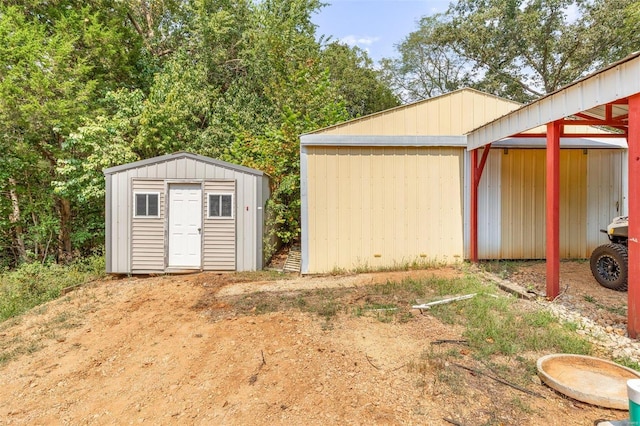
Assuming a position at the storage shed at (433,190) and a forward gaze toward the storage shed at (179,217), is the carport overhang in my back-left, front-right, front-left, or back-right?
back-left

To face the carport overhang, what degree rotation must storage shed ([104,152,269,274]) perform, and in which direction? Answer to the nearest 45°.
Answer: approximately 45° to its left

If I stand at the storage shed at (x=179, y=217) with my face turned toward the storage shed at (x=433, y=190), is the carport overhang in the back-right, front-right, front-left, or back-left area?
front-right

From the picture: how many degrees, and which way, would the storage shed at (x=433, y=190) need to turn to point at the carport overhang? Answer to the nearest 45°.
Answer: approximately 45° to its left

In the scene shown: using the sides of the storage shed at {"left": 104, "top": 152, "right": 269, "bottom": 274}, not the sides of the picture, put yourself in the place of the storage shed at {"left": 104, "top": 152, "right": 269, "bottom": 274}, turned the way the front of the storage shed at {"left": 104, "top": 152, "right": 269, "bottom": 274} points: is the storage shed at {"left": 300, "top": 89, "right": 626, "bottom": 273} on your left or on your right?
on your left

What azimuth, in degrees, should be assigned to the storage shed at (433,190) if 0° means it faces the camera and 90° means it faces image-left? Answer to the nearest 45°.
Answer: approximately 0°
